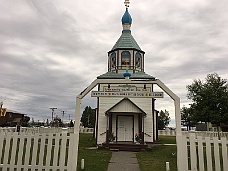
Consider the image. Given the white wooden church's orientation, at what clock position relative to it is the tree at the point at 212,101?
The tree is roughly at 9 o'clock from the white wooden church.

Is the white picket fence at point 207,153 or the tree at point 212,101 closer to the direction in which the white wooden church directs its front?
the white picket fence

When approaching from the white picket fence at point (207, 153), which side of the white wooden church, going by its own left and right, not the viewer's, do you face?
front

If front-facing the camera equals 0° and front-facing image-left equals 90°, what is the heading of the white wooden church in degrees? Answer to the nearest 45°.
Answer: approximately 0°
